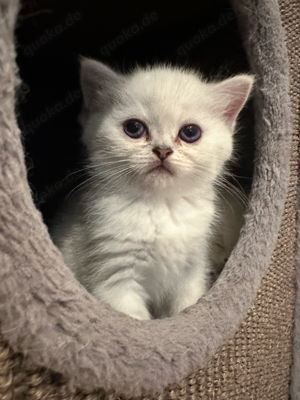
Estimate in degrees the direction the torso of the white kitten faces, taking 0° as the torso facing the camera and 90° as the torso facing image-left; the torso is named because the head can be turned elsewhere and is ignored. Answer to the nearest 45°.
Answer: approximately 0°
